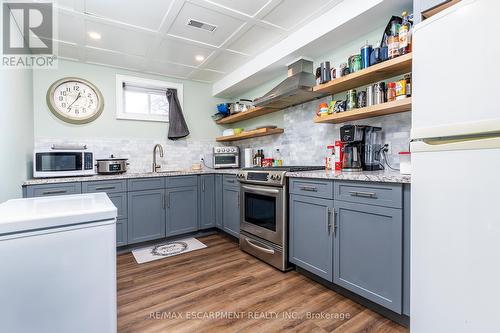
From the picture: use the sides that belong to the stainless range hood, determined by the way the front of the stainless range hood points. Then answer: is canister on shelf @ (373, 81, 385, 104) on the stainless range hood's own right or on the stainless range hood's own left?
on the stainless range hood's own left

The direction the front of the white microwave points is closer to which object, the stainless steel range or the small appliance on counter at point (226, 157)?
the stainless steel range

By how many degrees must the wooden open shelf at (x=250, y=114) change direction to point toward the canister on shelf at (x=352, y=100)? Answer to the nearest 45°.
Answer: approximately 90° to its left

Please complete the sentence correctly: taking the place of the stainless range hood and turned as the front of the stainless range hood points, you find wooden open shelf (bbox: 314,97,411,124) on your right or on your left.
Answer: on your left

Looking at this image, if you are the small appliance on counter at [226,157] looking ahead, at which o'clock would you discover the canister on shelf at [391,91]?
The canister on shelf is roughly at 11 o'clock from the small appliance on counter.

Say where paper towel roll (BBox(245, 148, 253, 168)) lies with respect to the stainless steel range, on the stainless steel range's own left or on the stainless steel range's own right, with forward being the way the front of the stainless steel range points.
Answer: on the stainless steel range's own right

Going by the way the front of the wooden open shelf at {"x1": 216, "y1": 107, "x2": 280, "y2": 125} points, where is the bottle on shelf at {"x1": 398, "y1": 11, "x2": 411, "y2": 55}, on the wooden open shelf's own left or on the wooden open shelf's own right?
on the wooden open shelf's own left
